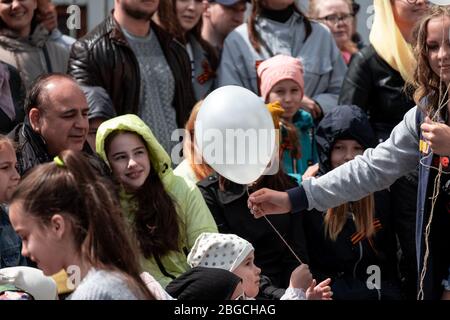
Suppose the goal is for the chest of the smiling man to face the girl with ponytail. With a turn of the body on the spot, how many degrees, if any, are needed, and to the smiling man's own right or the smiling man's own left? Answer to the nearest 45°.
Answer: approximately 45° to the smiling man's own right

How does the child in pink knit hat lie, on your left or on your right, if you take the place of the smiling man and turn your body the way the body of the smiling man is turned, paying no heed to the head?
on your left

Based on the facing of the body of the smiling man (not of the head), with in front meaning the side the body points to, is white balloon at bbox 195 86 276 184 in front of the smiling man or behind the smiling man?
in front

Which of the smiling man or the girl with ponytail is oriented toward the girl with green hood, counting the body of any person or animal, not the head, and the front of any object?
the smiling man

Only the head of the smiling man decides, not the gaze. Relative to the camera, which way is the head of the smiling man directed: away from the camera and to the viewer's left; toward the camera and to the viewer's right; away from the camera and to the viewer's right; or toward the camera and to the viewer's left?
toward the camera and to the viewer's right

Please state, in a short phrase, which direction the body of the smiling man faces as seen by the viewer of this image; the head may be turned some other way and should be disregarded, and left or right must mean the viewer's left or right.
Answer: facing the viewer and to the right of the viewer
